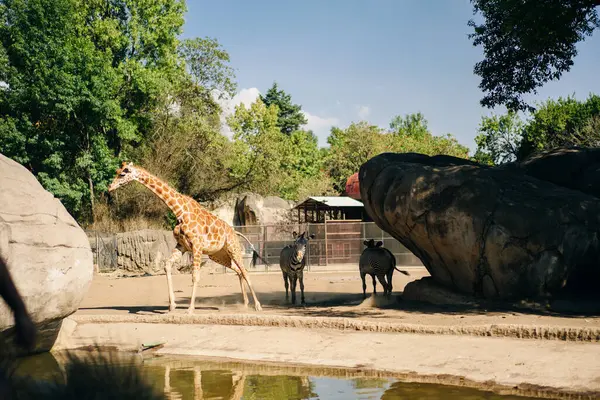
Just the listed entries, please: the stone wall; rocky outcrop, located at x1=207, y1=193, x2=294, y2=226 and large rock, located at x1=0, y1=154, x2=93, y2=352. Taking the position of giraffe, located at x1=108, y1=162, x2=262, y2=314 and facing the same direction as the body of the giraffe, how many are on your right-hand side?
2

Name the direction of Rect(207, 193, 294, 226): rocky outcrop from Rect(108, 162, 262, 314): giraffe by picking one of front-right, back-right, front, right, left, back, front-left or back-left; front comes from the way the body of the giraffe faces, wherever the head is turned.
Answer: right

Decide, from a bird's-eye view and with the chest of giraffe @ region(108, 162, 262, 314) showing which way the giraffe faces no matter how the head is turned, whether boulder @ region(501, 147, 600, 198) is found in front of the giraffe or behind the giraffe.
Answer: behind

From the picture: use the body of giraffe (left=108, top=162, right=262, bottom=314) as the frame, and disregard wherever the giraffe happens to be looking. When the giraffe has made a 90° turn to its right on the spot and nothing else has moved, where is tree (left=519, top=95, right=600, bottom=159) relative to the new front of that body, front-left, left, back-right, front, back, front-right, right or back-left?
front-right

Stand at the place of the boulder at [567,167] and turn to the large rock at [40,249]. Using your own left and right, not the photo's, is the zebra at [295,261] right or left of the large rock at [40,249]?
right

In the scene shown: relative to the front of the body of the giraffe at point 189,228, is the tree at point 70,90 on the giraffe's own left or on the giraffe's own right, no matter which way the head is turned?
on the giraffe's own right

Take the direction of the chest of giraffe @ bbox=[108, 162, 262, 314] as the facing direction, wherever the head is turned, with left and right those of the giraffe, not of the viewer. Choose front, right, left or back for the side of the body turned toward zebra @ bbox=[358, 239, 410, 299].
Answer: back

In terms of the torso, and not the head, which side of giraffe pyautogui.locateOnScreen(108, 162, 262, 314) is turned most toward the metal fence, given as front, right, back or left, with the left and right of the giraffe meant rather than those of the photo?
right

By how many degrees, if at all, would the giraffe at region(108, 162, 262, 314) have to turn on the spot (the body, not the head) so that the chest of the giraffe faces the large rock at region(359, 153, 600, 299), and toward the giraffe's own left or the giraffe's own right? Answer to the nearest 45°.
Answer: approximately 180°

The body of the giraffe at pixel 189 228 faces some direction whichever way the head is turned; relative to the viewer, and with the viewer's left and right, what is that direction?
facing to the left of the viewer
